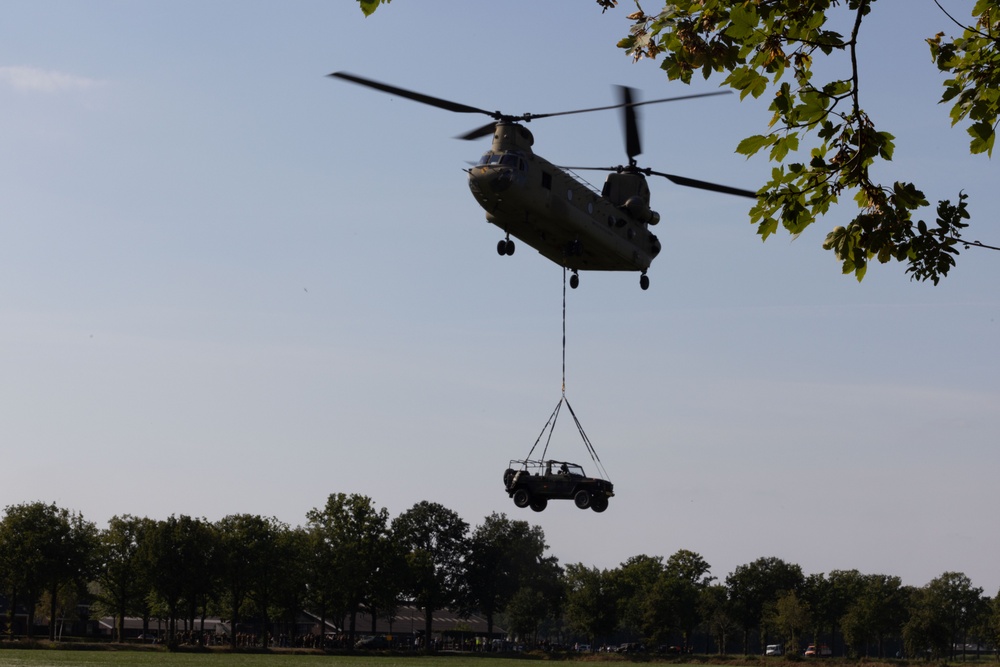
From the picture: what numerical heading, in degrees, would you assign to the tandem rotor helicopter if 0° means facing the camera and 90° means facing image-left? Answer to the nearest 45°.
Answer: approximately 45°

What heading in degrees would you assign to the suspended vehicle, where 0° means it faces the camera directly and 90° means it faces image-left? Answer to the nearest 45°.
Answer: approximately 315°

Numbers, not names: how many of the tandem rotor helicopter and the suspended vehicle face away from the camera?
0
